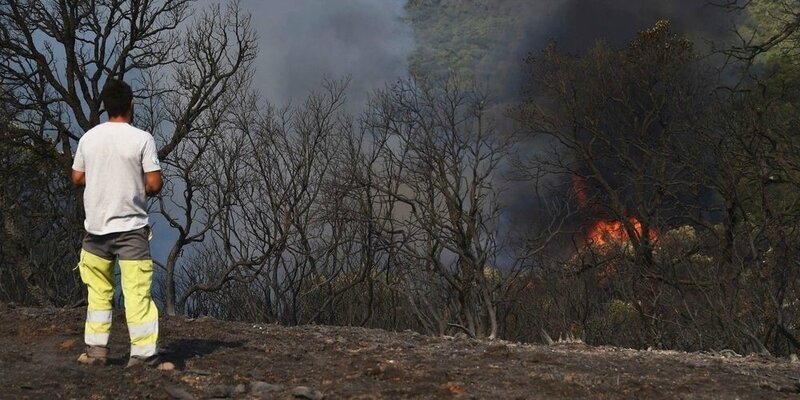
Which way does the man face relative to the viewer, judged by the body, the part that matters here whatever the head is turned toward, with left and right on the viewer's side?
facing away from the viewer

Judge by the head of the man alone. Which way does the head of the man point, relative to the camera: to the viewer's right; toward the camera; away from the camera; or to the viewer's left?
away from the camera
